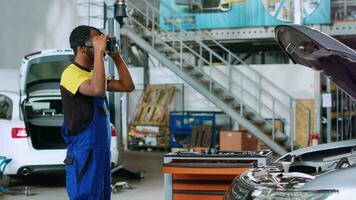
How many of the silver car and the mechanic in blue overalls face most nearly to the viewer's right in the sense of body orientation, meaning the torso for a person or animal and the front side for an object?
1

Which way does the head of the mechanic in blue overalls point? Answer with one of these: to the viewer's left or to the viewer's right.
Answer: to the viewer's right

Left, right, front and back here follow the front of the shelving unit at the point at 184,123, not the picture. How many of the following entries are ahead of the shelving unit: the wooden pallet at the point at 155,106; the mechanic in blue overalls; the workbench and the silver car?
3

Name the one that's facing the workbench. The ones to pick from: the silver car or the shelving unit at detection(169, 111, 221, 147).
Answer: the shelving unit

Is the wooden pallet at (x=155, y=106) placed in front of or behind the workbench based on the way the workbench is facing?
behind

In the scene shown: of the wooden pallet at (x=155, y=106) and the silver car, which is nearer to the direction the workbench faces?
the silver car

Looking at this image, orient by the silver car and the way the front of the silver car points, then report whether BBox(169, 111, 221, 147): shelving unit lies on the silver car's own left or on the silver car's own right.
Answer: on the silver car's own right

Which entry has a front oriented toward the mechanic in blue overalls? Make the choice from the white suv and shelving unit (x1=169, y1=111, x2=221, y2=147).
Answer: the shelving unit

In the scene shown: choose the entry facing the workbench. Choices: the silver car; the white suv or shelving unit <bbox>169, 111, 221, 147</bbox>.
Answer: the shelving unit

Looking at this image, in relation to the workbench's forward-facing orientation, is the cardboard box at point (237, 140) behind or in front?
behind

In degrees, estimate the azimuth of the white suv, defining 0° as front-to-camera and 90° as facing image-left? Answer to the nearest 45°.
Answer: approximately 135°

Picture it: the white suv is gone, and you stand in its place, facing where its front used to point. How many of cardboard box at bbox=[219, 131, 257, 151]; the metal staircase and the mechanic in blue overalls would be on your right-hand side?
2

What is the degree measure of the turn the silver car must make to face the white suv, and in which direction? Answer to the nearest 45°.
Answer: approximately 90° to its right
